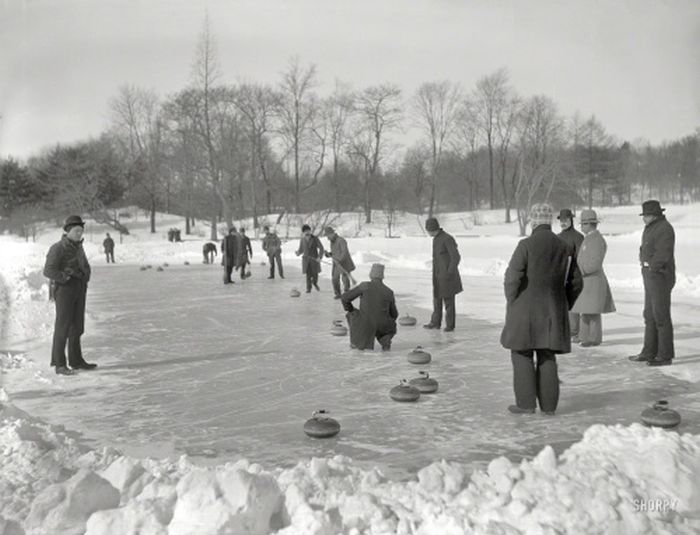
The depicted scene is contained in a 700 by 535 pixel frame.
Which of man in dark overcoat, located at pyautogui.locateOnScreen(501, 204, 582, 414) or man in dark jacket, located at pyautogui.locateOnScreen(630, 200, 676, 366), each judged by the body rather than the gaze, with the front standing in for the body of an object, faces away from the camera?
man in dark overcoat, located at pyautogui.locateOnScreen(501, 204, 582, 414)

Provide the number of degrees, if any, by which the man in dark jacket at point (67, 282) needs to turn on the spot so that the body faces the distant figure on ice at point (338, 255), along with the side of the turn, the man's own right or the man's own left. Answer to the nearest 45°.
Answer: approximately 90° to the man's own left

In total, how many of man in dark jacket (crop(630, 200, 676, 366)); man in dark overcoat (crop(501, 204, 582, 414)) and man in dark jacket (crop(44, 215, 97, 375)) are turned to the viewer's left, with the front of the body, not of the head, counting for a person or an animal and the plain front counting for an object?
1

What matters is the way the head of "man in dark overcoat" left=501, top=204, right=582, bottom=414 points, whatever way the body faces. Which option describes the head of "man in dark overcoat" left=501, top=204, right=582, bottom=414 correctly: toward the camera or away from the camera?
away from the camera

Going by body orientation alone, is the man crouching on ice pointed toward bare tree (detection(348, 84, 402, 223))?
yes

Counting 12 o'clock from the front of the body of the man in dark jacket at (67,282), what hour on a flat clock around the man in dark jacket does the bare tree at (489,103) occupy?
The bare tree is roughly at 9 o'clock from the man in dark jacket.

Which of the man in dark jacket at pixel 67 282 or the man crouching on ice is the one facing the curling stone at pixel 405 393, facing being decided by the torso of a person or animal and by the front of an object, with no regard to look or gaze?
the man in dark jacket

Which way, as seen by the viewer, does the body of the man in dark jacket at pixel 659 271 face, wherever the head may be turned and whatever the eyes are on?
to the viewer's left

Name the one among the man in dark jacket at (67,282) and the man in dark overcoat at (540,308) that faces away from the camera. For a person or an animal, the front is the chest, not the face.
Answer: the man in dark overcoat at (540,308)

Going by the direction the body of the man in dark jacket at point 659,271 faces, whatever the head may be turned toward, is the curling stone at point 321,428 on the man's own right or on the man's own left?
on the man's own left

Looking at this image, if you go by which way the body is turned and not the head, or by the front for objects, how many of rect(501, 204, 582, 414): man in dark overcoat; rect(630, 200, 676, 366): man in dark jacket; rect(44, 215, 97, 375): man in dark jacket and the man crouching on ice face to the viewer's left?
1

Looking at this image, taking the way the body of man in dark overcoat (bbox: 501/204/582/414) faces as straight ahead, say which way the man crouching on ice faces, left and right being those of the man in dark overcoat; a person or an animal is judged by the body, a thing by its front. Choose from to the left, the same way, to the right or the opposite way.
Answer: the same way

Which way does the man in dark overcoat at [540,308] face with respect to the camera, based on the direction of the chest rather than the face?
away from the camera

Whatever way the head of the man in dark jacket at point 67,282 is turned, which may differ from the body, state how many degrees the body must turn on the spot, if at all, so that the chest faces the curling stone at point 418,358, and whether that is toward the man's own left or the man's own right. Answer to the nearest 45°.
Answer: approximately 45° to the man's own left

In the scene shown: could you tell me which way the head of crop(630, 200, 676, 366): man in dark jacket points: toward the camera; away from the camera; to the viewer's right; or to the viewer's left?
to the viewer's left

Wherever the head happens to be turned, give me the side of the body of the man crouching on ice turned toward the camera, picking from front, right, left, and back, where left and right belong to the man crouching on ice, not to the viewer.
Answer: back

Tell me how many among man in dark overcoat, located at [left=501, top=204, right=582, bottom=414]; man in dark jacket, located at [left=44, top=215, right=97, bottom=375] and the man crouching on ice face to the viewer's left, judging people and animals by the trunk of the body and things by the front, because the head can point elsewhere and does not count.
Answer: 0

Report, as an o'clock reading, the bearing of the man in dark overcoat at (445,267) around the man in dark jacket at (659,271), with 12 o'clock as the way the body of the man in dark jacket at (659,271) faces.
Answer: the man in dark overcoat at (445,267) is roughly at 1 o'clock from the man in dark jacket at (659,271).

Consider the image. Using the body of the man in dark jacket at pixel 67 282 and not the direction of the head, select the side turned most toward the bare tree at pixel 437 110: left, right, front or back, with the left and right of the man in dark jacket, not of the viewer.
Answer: left
